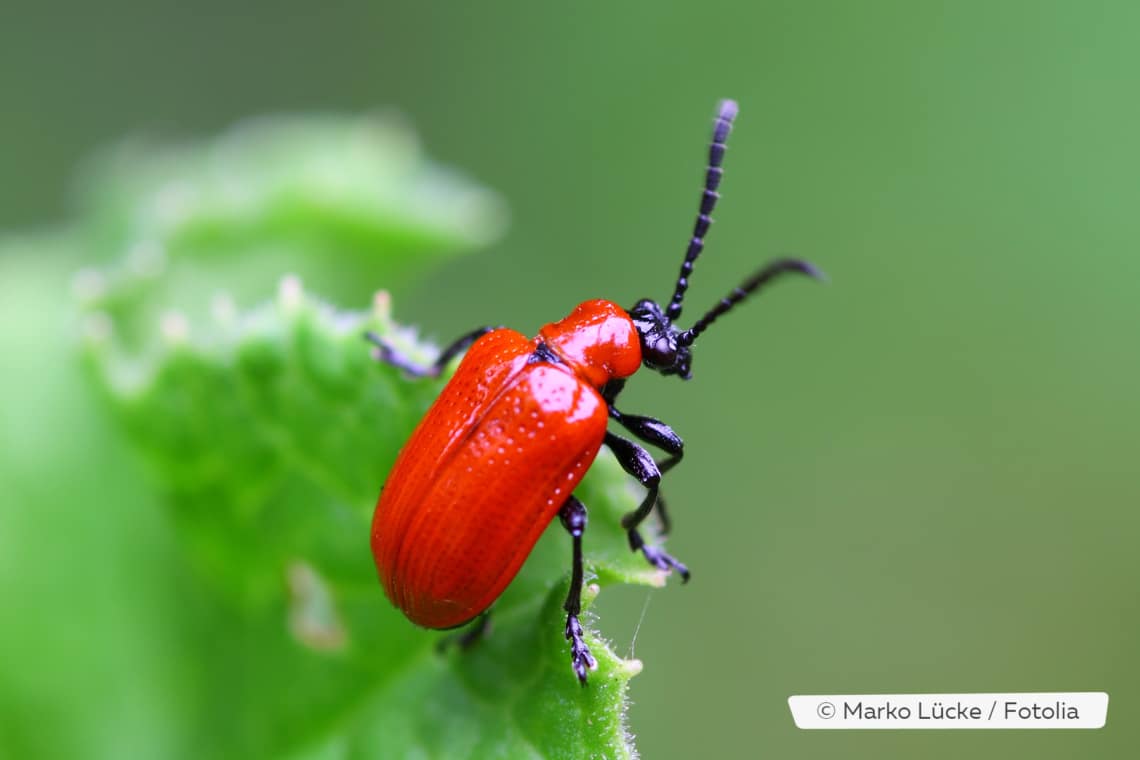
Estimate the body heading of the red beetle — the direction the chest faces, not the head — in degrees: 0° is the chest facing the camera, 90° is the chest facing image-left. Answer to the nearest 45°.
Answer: approximately 225°
